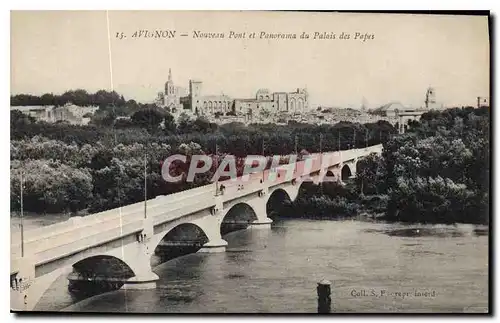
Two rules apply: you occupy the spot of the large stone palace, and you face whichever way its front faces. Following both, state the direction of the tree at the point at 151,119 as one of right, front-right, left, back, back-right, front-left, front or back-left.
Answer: right

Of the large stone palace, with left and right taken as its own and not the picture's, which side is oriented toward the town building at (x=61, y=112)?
right

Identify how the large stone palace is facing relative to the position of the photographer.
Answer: facing the viewer
